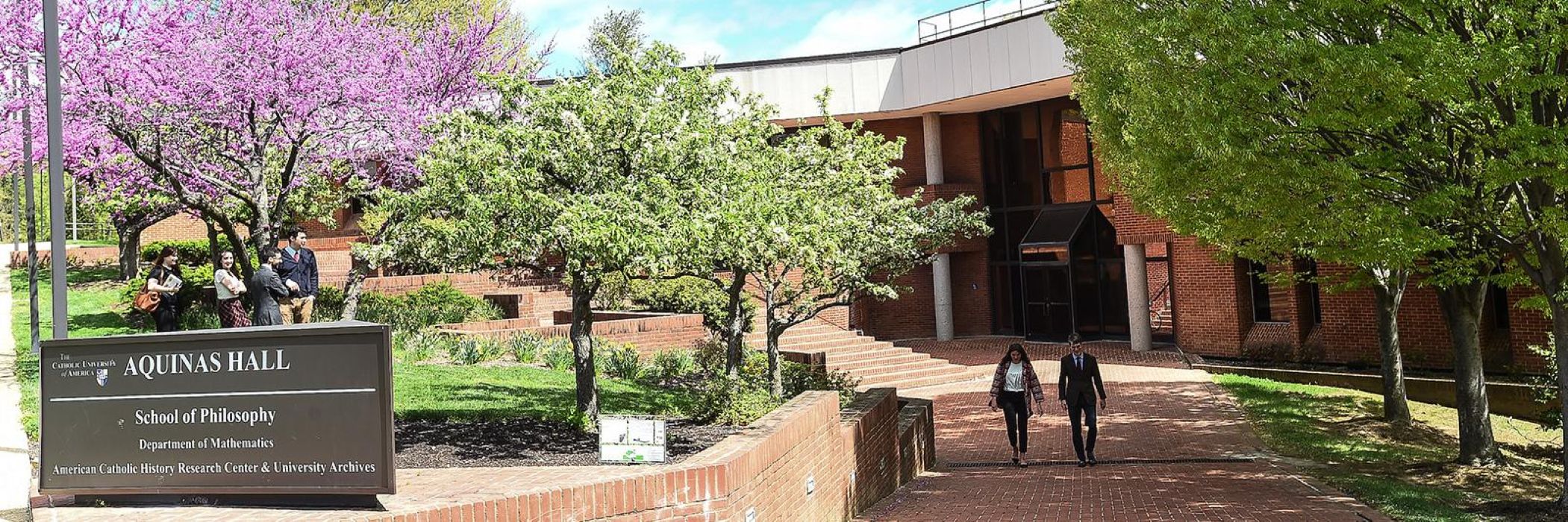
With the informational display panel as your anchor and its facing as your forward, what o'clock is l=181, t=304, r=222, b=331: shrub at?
The shrub is roughly at 5 o'clock from the informational display panel.

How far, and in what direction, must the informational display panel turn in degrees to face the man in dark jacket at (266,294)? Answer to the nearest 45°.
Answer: approximately 135° to its right

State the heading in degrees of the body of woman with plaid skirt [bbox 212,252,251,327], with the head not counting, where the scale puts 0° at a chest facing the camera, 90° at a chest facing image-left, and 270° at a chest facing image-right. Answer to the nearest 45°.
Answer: approximately 315°

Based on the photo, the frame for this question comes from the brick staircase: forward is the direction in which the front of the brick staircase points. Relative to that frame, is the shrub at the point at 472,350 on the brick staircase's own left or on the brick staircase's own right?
on the brick staircase's own right

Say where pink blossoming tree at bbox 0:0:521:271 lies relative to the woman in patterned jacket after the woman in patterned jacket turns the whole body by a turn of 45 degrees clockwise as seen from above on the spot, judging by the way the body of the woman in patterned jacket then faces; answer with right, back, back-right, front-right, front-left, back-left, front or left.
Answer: front-right

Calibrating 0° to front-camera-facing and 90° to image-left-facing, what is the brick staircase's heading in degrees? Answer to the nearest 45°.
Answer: approximately 315°

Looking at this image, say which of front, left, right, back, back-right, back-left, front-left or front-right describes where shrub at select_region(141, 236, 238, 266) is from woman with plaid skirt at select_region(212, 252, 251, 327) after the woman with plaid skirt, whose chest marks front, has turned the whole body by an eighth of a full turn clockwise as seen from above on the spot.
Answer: back

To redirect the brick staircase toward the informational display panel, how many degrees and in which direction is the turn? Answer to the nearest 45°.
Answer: approximately 45° to its right

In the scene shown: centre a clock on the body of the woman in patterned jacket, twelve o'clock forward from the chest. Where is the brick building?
The brick building is roughly at 6 o'clock from the woman in patterned jacket.

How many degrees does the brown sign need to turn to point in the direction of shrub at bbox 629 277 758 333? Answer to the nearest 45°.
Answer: approximately 135° to its left
